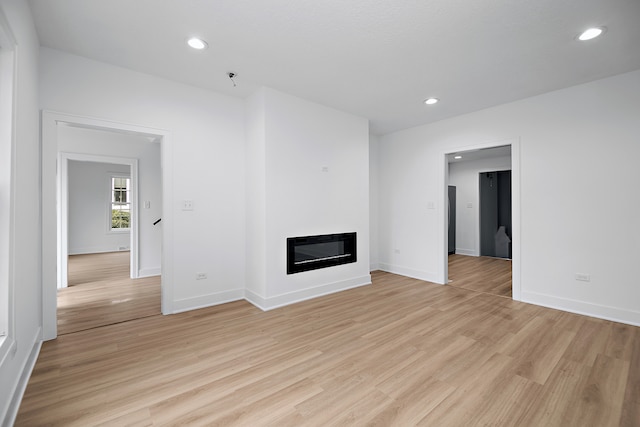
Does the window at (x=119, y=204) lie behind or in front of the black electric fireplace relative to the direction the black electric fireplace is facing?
behind

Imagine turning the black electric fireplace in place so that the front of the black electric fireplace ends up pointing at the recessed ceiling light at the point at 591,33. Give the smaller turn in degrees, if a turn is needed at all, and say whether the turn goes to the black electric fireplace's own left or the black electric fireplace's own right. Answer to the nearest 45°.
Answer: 0° — it already faces it

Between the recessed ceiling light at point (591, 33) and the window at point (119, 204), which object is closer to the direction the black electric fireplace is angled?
the recessed ceiling light

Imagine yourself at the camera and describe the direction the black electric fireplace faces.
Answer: facing the viewer and to the right of the viewer

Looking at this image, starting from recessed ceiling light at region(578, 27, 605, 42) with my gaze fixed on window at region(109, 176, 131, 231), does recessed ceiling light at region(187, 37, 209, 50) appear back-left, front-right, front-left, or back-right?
front-left
